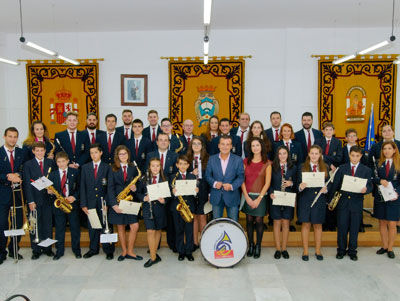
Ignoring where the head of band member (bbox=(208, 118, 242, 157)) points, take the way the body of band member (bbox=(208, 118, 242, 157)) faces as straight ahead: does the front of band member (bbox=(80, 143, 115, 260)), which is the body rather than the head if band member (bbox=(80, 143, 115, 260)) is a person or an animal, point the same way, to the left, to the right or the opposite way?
the same way

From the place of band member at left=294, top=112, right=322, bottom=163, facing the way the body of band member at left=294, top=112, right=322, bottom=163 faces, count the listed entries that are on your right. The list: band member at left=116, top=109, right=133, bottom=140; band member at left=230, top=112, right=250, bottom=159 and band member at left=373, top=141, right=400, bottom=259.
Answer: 2

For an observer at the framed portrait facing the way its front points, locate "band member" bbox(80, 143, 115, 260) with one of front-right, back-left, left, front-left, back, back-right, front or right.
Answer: front

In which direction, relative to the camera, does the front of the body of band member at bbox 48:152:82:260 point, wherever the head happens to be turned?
toward the camera

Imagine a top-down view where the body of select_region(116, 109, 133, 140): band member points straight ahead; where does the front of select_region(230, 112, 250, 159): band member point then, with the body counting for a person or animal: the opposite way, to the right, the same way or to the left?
the same way

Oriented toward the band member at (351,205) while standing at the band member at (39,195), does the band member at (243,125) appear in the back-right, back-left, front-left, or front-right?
front-left

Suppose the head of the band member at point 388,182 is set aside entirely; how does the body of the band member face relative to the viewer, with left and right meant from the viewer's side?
facing the viewer and to the left of the viewer

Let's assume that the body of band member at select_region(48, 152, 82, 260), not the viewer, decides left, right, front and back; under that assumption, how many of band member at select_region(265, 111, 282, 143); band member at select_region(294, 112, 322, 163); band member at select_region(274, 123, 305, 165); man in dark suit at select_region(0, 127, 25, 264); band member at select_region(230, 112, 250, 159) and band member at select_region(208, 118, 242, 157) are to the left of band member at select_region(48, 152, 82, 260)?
5

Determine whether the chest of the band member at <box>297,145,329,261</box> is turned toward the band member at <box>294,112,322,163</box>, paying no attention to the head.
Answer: no

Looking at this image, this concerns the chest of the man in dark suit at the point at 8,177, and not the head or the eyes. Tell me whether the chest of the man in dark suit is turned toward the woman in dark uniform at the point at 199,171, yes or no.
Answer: no

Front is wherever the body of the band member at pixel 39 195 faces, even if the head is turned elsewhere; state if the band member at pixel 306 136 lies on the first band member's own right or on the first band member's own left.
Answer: on the first band member's own left

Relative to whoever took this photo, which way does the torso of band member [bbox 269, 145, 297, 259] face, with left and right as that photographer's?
facing the viewer

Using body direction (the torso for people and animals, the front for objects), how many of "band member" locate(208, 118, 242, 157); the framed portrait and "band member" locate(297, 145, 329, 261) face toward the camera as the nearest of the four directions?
3

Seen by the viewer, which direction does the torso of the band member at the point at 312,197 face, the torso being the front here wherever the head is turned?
toward the camera

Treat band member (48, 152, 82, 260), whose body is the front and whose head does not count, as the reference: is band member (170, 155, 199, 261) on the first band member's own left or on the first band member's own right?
on the first band member's own left

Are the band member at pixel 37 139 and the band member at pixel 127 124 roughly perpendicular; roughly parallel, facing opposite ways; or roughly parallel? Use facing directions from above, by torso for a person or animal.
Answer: roughly parallel

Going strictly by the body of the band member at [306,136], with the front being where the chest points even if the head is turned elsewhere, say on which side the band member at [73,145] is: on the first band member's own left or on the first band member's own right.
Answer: on the first band member's own right

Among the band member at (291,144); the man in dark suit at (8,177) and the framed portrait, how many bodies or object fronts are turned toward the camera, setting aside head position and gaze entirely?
3
